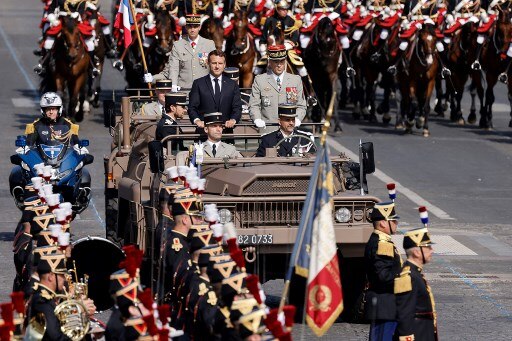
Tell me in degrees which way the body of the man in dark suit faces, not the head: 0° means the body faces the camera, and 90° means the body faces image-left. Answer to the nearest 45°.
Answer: approximately 0°

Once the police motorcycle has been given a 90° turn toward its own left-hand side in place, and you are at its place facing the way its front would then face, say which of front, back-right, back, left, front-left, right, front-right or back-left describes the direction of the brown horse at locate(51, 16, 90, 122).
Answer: left

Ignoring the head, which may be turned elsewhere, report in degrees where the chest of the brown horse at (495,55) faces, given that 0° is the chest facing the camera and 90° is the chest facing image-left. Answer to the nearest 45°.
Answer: approximately 0°

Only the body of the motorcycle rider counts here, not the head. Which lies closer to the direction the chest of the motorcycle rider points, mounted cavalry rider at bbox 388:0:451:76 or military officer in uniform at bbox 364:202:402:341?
the military officer in uniform

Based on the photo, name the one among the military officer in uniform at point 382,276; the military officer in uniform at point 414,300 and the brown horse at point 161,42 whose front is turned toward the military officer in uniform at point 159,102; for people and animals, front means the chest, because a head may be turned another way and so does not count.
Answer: the brown horse

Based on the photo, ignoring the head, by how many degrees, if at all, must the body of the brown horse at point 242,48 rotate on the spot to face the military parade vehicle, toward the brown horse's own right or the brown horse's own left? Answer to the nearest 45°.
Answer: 0° — it already faces it
